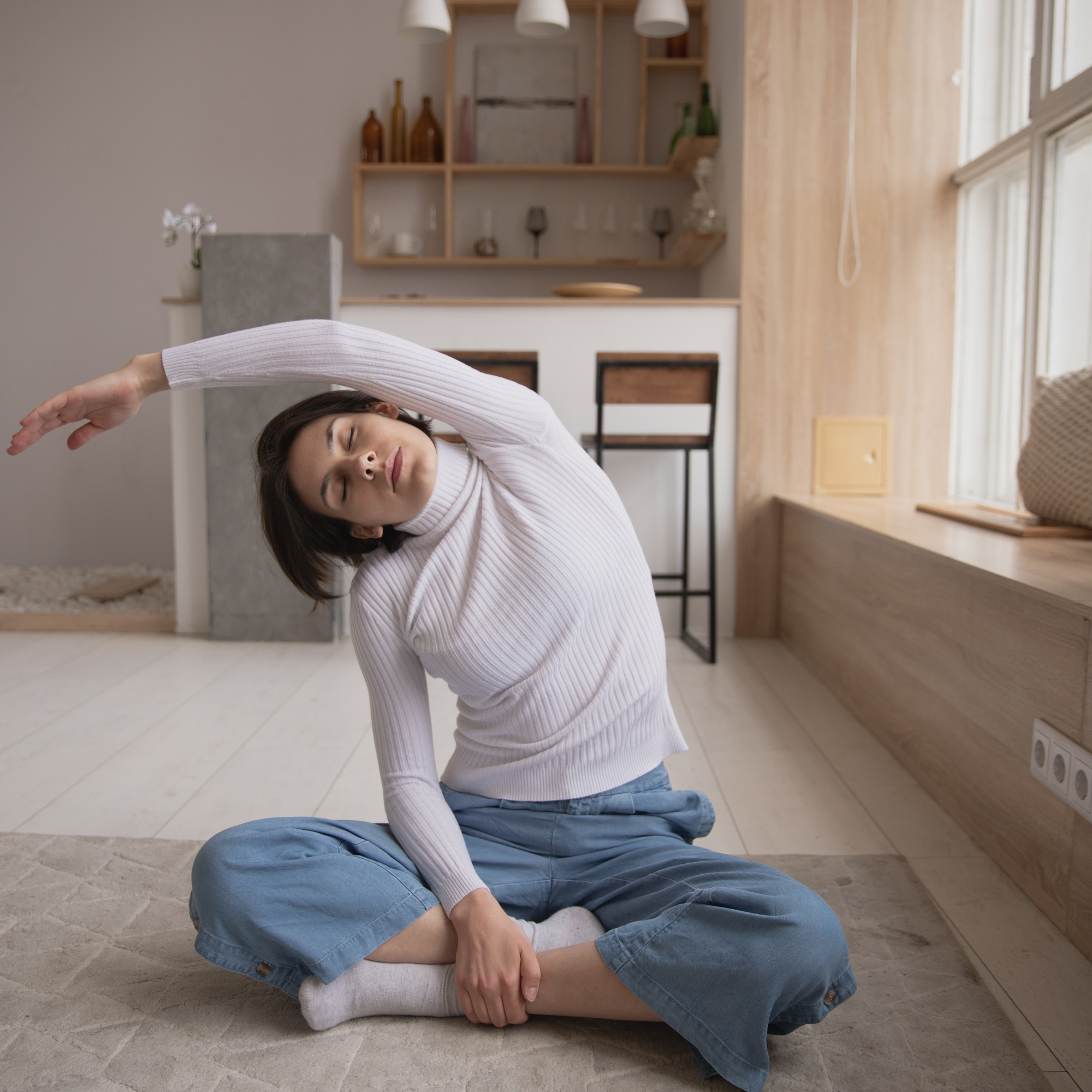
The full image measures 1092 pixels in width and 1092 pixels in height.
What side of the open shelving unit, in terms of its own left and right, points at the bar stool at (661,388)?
front

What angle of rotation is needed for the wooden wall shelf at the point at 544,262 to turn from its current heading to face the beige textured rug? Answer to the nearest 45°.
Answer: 0° — it already faces it

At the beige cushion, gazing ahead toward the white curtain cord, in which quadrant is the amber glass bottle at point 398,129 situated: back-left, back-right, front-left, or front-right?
front-left

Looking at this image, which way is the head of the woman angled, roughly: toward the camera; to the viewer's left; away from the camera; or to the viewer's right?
toward the camera

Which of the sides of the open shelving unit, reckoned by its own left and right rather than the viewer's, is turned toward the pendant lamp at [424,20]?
front

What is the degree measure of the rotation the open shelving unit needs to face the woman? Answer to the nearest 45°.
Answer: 0° — it already faces them

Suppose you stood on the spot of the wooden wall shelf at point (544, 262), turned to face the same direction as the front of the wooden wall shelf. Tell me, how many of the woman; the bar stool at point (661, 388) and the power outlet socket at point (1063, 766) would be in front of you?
3

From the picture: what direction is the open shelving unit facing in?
toward the camera

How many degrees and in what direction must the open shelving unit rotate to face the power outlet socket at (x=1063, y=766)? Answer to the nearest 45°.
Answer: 0° — it already faces it

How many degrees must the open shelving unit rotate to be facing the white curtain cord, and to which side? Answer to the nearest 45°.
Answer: approximately 45° to its left

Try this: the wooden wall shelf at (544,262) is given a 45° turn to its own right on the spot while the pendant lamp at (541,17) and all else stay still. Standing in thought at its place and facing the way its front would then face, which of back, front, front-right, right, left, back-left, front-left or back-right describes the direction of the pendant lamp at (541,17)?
front-left

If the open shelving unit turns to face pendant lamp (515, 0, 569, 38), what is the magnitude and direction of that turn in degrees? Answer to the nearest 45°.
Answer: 0° — it already faces it

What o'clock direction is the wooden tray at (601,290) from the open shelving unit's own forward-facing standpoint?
The wooden tray is roughly at 12 o'clock from the open shelving unit.

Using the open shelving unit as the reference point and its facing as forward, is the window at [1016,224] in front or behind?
in front

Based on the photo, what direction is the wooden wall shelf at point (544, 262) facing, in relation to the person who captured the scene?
facing the viewer
